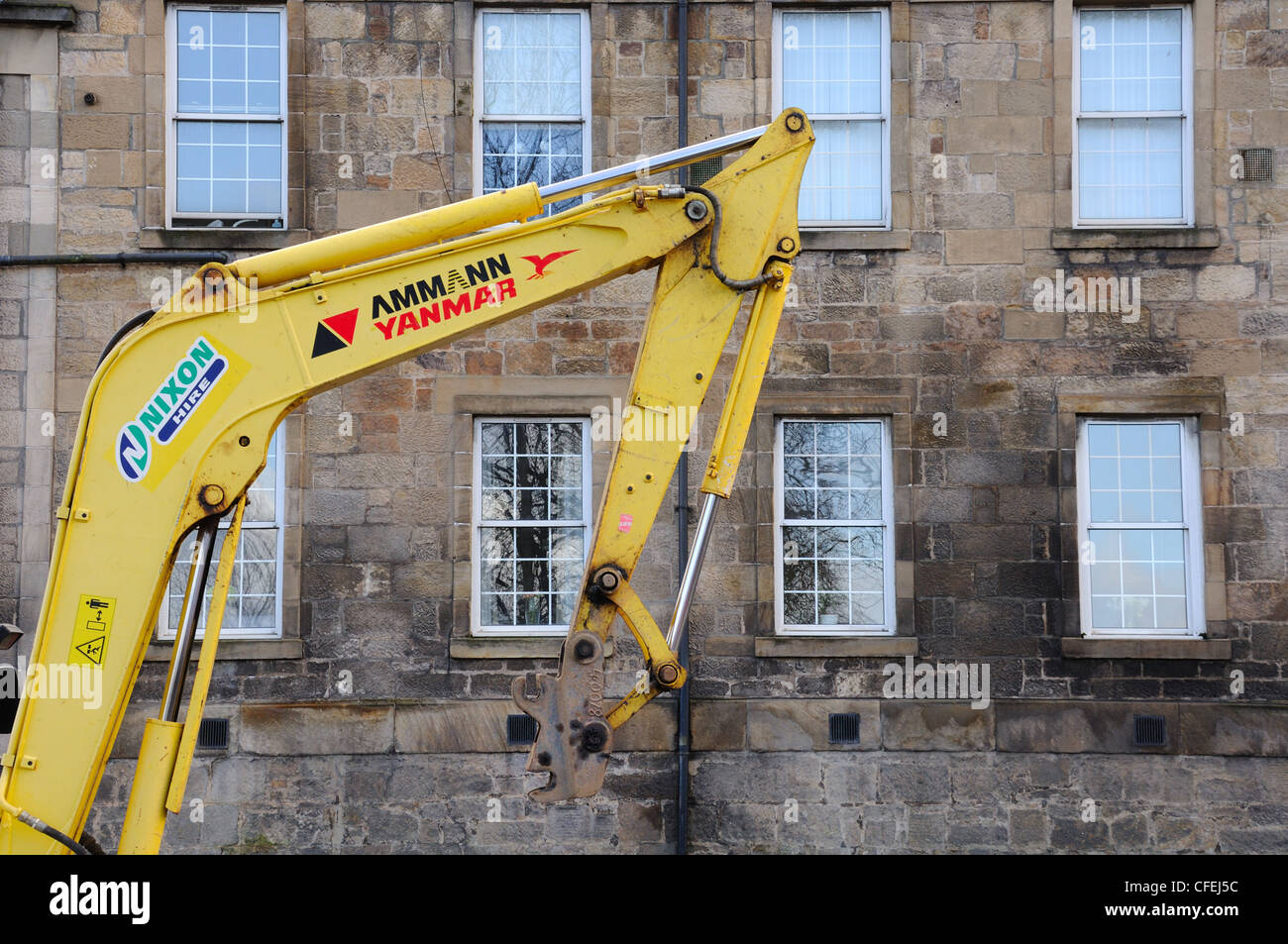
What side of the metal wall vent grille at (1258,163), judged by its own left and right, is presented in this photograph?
front

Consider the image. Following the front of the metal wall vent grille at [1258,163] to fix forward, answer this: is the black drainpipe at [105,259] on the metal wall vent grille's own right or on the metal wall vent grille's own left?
on the metal wall vent grille's own right

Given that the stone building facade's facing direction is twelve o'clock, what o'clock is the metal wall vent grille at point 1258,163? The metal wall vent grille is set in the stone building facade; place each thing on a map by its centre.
The metal wall vent grille is roughly at 9 o'clock from the stone building facade.

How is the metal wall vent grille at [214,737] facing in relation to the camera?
toward the camera

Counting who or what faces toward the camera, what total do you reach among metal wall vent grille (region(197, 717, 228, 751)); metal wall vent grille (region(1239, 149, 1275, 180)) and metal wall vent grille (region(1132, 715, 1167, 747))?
3

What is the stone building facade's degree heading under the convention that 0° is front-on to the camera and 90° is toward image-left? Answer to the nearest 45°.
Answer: approximately 0°

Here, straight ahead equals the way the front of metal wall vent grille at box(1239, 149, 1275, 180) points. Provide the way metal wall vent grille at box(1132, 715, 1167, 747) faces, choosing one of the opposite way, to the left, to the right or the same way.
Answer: the same way

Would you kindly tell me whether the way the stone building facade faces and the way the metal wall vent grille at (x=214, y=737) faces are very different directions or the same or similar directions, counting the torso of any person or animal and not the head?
same or similar directions

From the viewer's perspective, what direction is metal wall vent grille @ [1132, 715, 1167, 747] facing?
toward the camera
